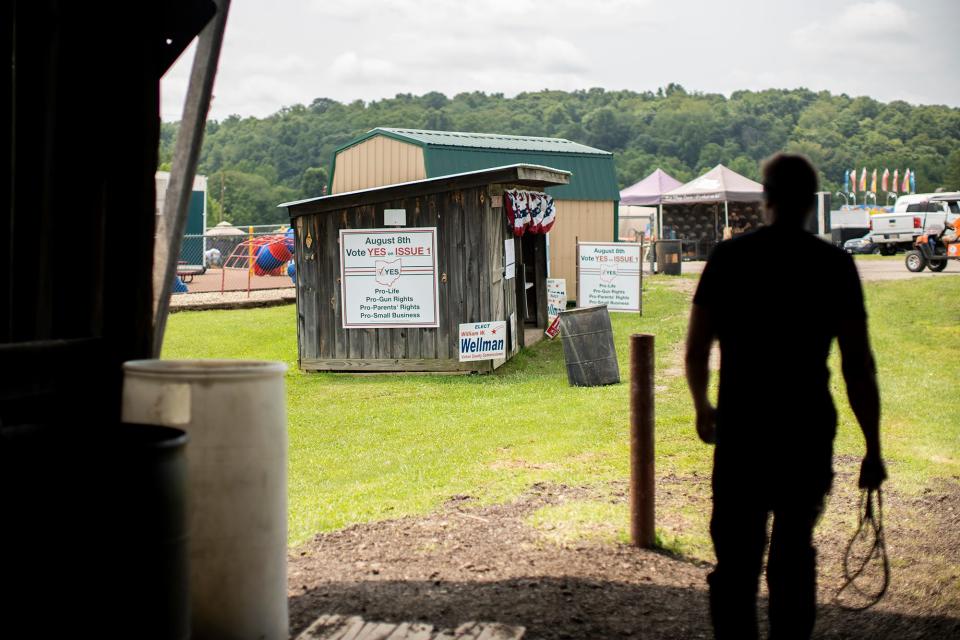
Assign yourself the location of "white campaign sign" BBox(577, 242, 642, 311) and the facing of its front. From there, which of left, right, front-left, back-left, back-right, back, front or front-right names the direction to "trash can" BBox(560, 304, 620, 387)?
front

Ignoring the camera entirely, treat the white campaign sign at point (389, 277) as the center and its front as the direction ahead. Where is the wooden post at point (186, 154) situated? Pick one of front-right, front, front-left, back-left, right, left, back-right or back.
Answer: front

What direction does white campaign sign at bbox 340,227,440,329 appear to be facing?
toward the camera

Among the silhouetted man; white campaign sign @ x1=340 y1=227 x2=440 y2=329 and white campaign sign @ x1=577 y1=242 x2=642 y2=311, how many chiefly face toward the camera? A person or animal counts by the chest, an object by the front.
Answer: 2

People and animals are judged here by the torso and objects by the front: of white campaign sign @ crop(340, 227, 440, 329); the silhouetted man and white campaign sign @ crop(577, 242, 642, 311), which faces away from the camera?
the silhouetted man

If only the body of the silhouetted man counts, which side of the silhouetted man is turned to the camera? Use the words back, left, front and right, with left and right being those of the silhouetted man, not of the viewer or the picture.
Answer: back

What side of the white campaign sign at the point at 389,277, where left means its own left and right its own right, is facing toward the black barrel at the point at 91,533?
front

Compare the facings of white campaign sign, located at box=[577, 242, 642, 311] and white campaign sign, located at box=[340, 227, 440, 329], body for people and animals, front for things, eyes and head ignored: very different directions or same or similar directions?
same or similar directions

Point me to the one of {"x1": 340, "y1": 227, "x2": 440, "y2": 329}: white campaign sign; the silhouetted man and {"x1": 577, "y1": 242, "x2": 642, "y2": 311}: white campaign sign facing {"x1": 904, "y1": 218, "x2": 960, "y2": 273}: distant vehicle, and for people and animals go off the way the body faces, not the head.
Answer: the silhouetted man

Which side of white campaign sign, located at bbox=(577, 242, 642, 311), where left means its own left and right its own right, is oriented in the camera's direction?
front

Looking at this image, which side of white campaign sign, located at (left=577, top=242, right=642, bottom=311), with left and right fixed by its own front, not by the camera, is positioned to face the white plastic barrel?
front

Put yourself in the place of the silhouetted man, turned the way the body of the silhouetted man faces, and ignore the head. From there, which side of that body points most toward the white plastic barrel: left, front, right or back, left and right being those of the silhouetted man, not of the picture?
left

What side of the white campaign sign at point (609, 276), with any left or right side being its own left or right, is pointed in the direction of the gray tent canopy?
back

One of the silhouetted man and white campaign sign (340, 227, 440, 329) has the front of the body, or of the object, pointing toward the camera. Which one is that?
the white campaign sign
